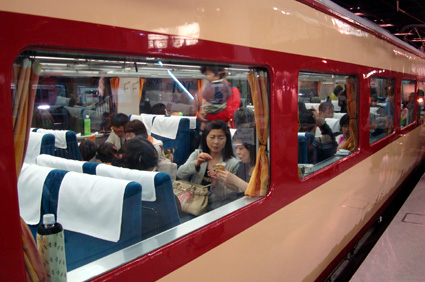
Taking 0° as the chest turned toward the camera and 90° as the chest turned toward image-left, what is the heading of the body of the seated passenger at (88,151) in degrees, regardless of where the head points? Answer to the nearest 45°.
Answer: approximately 225°

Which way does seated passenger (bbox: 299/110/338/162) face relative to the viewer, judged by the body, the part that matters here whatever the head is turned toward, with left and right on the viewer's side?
facing to the left of the viewer

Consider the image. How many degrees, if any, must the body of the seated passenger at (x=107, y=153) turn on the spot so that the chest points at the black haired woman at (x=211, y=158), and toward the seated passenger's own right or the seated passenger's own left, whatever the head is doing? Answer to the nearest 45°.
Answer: approximately 45° to the seated passenger's own right

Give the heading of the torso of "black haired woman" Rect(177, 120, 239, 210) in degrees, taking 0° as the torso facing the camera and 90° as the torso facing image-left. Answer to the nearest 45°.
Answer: approximately 0°

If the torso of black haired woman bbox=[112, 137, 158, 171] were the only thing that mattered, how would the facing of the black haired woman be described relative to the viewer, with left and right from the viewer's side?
facing away from the viewer and to the right of the viewer

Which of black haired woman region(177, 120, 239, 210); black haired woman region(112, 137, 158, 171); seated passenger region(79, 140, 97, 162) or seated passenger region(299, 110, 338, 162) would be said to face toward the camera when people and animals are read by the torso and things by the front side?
black haired woman region(177, 120, 239, 210)
